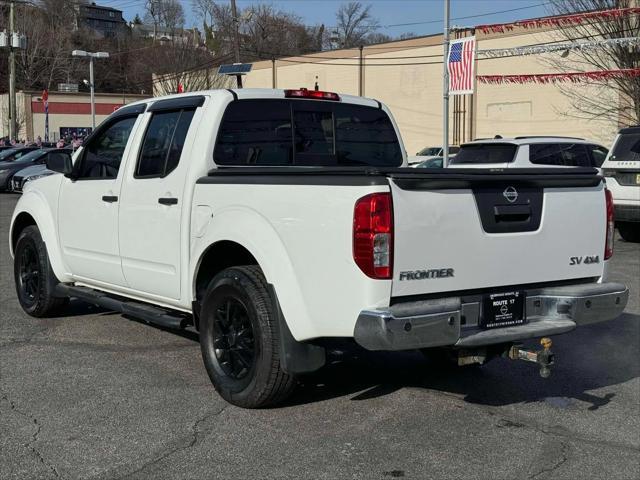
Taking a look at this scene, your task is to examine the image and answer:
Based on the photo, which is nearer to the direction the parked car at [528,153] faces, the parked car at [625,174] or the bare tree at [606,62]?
the bare tree

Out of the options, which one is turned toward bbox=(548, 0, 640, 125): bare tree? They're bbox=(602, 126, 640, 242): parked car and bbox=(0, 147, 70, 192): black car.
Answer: the parked car

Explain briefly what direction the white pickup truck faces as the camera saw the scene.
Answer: facing away from the viewer and to the left of the viewer

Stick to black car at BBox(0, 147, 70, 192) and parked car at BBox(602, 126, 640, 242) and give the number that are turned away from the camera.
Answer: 1

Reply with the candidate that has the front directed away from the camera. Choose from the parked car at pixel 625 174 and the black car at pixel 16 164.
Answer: the parked car

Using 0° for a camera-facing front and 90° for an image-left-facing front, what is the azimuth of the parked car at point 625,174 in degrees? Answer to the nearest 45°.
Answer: approximately 180°

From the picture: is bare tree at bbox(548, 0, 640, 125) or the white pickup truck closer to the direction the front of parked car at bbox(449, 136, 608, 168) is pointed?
the bare tree

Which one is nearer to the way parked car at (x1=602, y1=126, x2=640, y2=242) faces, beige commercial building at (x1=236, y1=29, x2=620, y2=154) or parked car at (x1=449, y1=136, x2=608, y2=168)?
the beige commercial building
